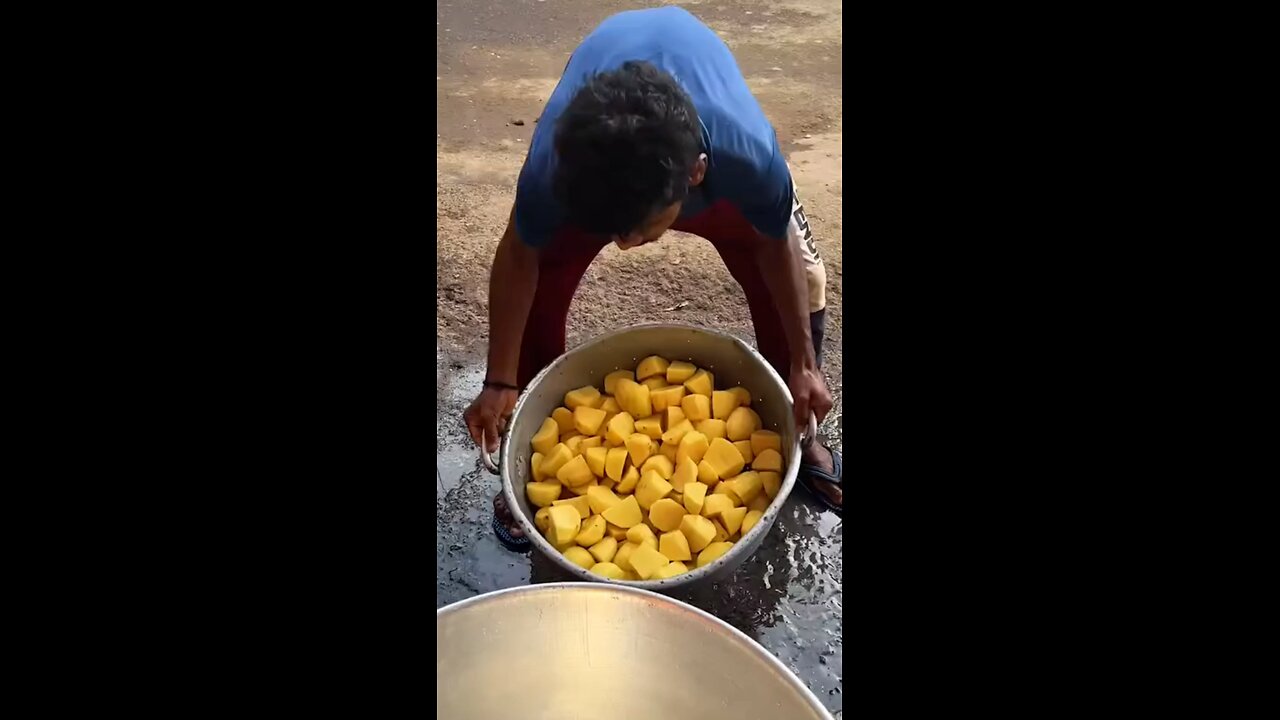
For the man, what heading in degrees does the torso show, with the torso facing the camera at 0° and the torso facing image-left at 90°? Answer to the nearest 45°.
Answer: approximately 0°

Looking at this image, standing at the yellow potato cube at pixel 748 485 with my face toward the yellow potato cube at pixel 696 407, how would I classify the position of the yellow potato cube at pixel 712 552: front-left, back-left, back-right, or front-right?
back-left

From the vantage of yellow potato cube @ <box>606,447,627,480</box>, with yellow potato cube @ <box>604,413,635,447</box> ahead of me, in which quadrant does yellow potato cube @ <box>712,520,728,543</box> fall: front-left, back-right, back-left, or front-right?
back-right
